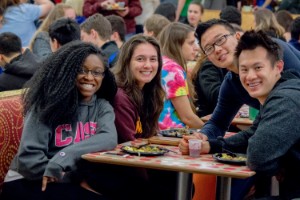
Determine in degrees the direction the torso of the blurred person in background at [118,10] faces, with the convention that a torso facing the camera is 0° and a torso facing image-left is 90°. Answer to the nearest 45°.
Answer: approximately 0°

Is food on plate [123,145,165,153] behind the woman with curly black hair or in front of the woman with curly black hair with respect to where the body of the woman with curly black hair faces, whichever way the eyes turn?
in front
